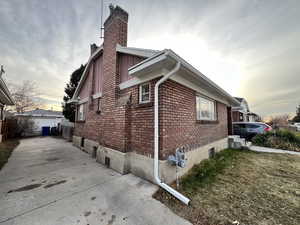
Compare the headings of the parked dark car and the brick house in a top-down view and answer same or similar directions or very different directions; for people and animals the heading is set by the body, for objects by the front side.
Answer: very different directions

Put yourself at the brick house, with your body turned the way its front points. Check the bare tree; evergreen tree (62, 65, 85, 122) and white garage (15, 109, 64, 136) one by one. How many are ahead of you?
0

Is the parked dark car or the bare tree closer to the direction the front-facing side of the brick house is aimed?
the parked dark car

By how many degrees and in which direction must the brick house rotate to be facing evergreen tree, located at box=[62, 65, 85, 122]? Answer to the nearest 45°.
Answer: approximately 180°

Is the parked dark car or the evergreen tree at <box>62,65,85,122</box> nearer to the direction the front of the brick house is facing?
the parked dark car

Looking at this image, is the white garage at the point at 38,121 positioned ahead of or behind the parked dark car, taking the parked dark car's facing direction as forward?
ahead

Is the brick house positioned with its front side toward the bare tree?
no

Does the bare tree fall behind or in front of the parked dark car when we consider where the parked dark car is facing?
in front

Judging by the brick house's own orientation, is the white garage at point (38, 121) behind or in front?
behind
